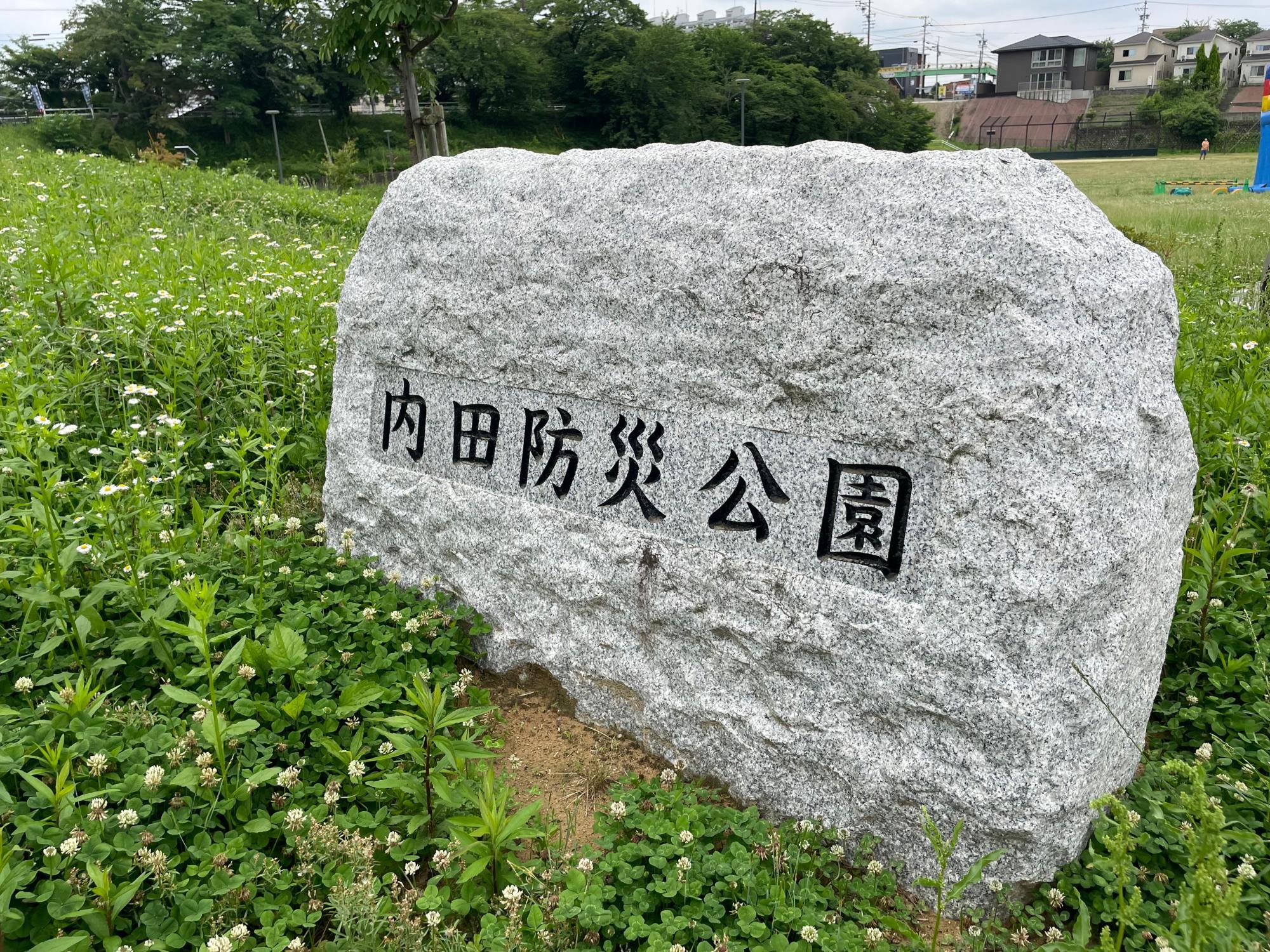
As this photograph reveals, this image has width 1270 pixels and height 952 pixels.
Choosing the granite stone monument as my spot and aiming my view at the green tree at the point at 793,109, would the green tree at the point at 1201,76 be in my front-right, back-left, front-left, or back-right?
front-right

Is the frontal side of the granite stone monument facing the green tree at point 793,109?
no

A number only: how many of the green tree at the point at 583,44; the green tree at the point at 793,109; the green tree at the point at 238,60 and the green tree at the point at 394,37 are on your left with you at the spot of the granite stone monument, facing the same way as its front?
0

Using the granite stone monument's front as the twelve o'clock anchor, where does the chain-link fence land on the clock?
The chain-link fence is roughly at 5 o'clock from the granite stone monument.

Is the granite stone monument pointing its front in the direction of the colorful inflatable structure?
no

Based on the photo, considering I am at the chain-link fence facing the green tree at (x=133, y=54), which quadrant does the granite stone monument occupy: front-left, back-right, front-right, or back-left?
front-left

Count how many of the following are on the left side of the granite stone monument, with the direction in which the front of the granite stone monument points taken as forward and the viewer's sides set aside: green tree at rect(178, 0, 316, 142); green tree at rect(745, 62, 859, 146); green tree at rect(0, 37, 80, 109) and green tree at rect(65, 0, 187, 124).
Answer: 0

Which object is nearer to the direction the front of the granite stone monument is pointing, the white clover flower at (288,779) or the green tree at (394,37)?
the white clover flower

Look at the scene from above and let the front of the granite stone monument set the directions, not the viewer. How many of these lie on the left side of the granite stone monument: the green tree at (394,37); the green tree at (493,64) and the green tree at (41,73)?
0

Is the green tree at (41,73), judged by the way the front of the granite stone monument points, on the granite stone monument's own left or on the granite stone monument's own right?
on the granite stone monument's own right

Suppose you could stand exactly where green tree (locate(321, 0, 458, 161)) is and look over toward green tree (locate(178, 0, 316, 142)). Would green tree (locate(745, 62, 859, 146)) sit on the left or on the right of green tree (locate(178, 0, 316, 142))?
right

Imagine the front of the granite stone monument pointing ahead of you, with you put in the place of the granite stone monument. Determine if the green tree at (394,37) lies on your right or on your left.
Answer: on your right

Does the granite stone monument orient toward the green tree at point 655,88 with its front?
no

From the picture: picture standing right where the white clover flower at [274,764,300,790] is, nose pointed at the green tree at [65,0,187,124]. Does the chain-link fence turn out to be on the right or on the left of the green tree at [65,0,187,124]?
right

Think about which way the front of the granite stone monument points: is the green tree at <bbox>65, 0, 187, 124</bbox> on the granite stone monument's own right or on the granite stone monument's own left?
on the granite stone monument's own right

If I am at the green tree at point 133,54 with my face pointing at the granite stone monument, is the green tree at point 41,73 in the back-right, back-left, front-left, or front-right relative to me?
back-right

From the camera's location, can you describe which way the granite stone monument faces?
facing the viewer and to the left of the viewer

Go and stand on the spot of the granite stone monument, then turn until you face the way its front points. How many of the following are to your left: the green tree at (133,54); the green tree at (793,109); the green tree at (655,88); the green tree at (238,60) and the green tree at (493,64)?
0

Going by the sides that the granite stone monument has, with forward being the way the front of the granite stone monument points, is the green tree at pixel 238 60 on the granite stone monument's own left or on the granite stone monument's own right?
on the granite stone monument's own right
